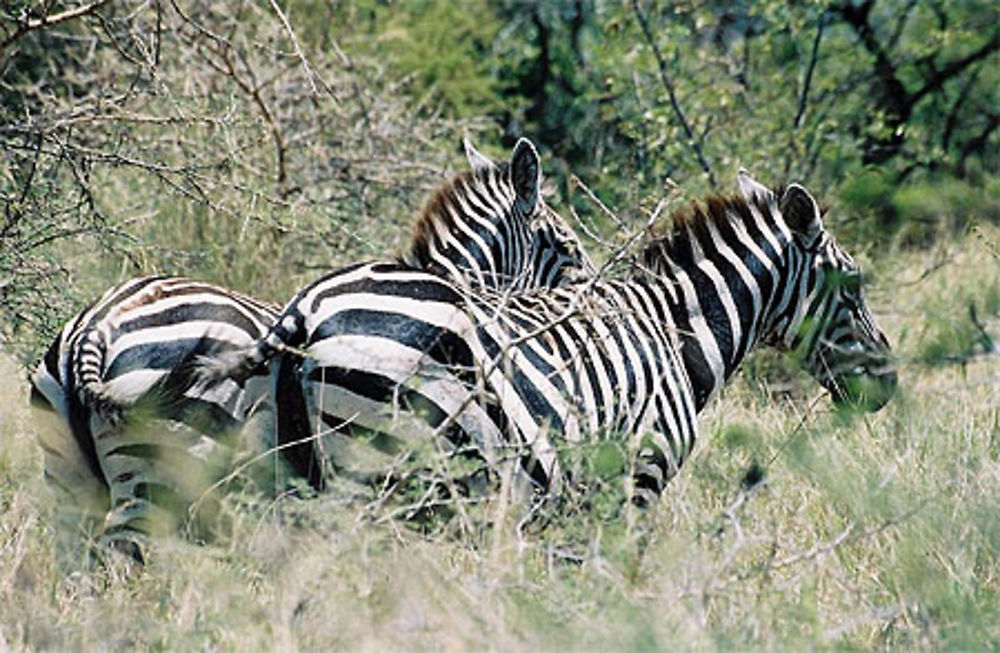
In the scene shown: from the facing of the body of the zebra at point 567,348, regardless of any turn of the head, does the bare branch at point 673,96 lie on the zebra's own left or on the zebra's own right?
on the zebra's own left

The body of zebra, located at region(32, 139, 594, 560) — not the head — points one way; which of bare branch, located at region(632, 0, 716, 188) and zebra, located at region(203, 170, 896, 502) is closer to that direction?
the bare branch

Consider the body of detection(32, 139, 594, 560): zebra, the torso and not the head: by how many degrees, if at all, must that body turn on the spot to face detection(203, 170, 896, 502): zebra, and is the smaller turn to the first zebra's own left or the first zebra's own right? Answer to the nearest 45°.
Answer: approximately 45° to the first zebra's own right

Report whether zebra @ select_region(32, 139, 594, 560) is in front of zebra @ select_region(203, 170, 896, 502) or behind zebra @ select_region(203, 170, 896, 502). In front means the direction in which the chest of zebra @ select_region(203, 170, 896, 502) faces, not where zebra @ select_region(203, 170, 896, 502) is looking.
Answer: behind

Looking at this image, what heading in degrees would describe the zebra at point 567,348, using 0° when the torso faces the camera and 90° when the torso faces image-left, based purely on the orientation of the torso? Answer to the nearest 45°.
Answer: approximately 270°

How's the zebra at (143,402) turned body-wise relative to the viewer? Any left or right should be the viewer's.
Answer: facing away from the viewer and to the right of the viewer

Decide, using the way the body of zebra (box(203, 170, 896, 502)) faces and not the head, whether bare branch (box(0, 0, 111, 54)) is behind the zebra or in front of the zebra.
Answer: behind

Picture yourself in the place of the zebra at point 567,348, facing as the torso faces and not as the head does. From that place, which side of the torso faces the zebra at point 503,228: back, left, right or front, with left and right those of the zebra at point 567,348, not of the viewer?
left
